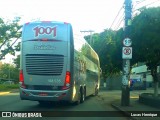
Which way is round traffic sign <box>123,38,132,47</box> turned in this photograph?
toward the camera

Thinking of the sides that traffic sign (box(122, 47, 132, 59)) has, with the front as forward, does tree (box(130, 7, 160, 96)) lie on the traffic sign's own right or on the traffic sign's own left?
on the traffic sign's own left

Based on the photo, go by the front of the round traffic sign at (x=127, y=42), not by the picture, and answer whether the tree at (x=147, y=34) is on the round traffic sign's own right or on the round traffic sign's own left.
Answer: on the round traffic sign's own left
